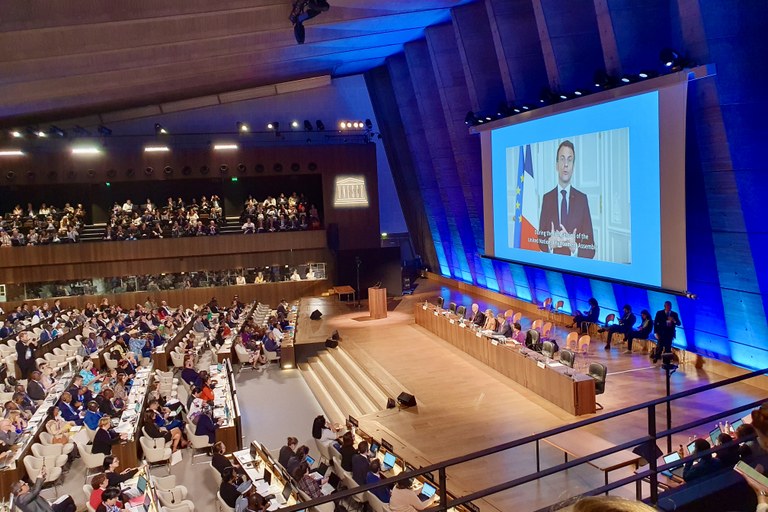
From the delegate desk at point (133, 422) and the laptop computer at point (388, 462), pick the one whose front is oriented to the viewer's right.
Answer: the delegate desk

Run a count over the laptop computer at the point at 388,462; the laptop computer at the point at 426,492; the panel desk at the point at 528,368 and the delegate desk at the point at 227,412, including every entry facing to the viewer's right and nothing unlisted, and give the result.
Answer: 1

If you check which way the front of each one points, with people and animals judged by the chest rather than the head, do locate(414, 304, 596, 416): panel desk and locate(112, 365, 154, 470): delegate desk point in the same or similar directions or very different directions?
very different directions

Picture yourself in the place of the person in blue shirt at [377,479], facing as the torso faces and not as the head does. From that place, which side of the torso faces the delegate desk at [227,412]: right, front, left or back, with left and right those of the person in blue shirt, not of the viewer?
left

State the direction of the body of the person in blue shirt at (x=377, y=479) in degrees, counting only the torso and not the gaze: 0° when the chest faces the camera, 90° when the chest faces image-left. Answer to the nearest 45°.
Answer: approximately 225°

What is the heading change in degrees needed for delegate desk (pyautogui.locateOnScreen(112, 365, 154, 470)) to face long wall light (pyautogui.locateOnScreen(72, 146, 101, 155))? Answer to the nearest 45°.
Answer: approximately 90° to its left

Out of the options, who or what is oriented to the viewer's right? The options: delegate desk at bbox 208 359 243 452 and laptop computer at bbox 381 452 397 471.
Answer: the delegate desk

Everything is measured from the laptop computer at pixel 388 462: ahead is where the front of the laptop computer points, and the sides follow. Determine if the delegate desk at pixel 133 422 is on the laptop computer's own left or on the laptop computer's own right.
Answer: on the laptop computer's own right

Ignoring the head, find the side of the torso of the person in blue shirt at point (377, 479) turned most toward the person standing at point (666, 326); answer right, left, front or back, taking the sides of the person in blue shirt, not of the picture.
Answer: front

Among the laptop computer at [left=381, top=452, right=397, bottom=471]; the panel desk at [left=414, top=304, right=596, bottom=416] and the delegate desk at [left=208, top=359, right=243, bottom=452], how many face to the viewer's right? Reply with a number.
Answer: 1
